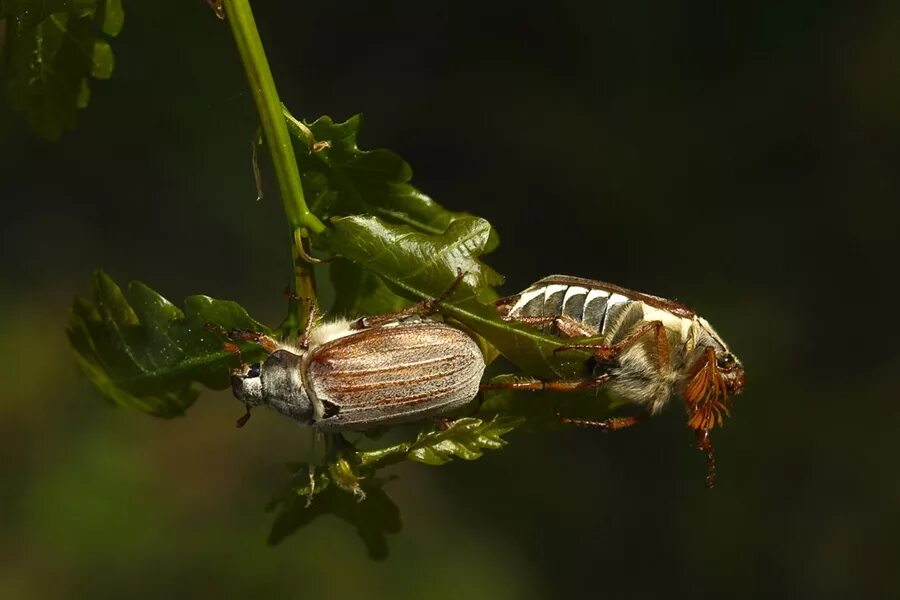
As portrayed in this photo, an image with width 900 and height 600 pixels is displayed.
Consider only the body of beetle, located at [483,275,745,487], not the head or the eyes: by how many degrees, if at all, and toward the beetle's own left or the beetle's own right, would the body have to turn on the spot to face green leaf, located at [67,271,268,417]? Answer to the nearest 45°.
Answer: approximately 180°

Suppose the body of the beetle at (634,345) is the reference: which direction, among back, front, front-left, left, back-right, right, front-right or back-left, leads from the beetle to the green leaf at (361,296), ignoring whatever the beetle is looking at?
back

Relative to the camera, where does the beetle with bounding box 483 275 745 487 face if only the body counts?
to the viewer's right

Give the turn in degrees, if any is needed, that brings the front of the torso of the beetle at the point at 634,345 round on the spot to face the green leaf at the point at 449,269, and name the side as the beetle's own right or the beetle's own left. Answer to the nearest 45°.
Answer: approximately 135° to the beetle's own right

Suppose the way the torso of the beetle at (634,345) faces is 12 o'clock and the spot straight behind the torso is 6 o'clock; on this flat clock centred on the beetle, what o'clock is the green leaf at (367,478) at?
The green leaf is roughly at 5 o'clock from the beetle.

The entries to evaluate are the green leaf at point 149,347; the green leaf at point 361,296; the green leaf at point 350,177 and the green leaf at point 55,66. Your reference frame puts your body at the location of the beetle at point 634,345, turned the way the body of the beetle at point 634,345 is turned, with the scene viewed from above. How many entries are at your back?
4

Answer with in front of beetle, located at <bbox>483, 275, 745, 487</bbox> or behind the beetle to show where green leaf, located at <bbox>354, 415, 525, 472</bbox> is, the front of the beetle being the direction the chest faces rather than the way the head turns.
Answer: behind

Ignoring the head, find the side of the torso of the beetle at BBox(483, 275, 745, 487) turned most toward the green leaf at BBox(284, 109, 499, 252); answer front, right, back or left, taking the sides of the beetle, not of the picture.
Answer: back

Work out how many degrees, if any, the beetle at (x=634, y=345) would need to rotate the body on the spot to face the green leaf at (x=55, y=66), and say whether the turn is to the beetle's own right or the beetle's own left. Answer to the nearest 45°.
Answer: approximately 180°
